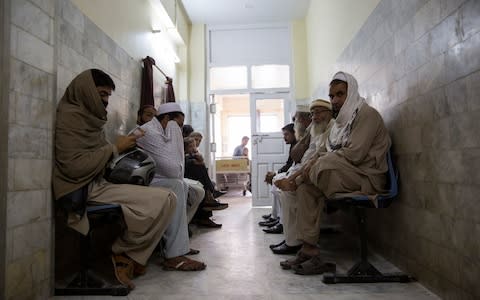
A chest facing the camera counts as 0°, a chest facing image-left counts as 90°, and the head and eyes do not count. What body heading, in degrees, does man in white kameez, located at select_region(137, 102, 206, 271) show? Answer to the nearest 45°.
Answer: approximately 270°

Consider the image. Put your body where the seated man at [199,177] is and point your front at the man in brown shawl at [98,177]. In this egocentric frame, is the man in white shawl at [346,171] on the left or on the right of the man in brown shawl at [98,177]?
left

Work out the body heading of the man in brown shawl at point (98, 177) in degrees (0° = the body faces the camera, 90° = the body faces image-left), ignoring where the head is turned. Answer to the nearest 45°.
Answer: approximately 270°

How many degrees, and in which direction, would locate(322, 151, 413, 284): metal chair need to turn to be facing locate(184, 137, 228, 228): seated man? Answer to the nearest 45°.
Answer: approximately 45° to its right

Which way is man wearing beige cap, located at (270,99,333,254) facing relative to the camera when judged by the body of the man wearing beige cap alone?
to the viewer's left

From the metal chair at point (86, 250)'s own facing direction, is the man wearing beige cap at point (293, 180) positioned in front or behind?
in front

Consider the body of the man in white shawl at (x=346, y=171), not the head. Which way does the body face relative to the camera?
to the viewer's left

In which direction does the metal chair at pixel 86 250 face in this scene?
to the viewer's right

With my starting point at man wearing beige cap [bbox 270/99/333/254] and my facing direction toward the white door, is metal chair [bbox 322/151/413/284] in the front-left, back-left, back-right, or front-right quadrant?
back-right

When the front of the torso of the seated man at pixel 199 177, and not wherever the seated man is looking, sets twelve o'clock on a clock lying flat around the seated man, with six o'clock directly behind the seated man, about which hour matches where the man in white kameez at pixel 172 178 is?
The man in white kameez is roughly at 3 o'clock from the seated man.

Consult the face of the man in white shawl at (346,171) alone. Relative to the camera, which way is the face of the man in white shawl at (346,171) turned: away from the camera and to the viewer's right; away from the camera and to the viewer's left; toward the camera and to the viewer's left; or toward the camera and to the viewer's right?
toward the camera and to the viewer's left

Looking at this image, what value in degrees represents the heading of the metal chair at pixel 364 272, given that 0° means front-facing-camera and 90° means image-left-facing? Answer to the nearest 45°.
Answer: approximately 90°

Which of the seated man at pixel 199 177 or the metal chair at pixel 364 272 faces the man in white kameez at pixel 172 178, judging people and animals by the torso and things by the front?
the metal chair

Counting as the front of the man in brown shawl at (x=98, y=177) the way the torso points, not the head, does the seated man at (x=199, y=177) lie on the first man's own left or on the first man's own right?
on the first man's own left
